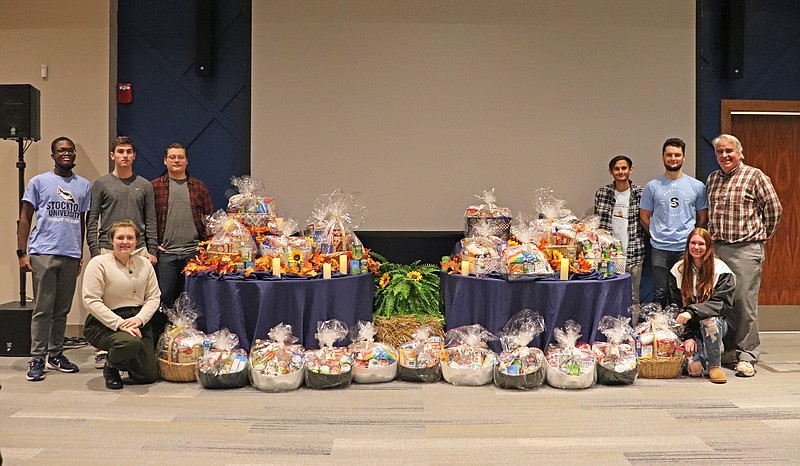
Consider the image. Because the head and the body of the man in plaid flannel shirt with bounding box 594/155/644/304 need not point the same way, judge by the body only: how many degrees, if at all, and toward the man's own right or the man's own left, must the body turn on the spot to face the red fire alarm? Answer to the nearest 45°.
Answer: approximately 90° to the man's own right

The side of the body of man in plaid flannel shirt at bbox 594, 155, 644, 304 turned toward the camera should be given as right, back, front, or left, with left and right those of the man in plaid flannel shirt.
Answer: front

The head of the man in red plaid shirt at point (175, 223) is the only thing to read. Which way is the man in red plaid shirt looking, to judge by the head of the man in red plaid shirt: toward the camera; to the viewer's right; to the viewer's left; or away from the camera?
toward the camera

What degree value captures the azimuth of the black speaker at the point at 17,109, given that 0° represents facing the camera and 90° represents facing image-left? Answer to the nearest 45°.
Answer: approximately 0°

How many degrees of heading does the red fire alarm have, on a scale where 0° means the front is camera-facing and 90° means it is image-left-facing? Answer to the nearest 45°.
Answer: approximately 0°

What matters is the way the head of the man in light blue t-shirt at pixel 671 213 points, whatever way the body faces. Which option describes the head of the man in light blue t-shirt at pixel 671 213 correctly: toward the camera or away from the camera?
toward the camera

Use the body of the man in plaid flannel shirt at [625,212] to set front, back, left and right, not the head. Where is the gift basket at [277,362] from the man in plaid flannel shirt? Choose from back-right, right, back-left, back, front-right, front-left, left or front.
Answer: front-right

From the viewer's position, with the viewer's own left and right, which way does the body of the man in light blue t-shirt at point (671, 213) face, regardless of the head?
facing the viewer

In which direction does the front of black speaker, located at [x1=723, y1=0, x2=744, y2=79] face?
toward the camera

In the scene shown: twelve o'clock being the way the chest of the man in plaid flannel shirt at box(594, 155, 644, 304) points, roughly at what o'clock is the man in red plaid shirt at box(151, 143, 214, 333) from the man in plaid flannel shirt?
The man in red plaid shirt is roughly at 2 o'clock from the man in plaid flannel shirt.

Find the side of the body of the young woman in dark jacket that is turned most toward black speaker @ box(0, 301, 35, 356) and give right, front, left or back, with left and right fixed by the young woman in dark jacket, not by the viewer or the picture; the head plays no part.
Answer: right
